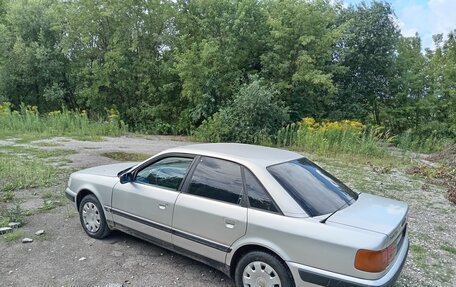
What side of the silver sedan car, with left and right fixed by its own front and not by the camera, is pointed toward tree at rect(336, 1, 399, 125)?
right

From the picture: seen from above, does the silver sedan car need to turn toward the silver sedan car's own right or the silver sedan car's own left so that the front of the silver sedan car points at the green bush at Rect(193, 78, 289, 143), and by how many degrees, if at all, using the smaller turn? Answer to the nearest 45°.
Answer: approximately 45° to the silver sedan car's own right

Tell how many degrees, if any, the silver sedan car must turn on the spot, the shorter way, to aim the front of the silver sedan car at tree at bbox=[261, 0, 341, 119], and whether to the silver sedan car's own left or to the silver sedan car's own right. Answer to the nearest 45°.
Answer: approximately 45° to the silver sedan car's own right

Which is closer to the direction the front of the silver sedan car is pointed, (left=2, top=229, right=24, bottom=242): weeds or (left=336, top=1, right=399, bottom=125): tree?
the weeds

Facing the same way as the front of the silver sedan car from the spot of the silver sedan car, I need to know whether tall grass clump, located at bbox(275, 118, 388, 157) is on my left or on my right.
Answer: on my right

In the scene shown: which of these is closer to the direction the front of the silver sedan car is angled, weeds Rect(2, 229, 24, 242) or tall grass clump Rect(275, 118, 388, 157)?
the weeds

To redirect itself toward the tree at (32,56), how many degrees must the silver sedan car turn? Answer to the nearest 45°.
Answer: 0° — it already faces it

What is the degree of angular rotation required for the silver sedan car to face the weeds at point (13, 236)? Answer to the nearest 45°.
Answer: approximately 45° to its left

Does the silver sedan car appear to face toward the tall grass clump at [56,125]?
yes

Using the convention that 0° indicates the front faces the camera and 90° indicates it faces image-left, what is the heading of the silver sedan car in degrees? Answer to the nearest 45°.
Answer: approximately 135°
